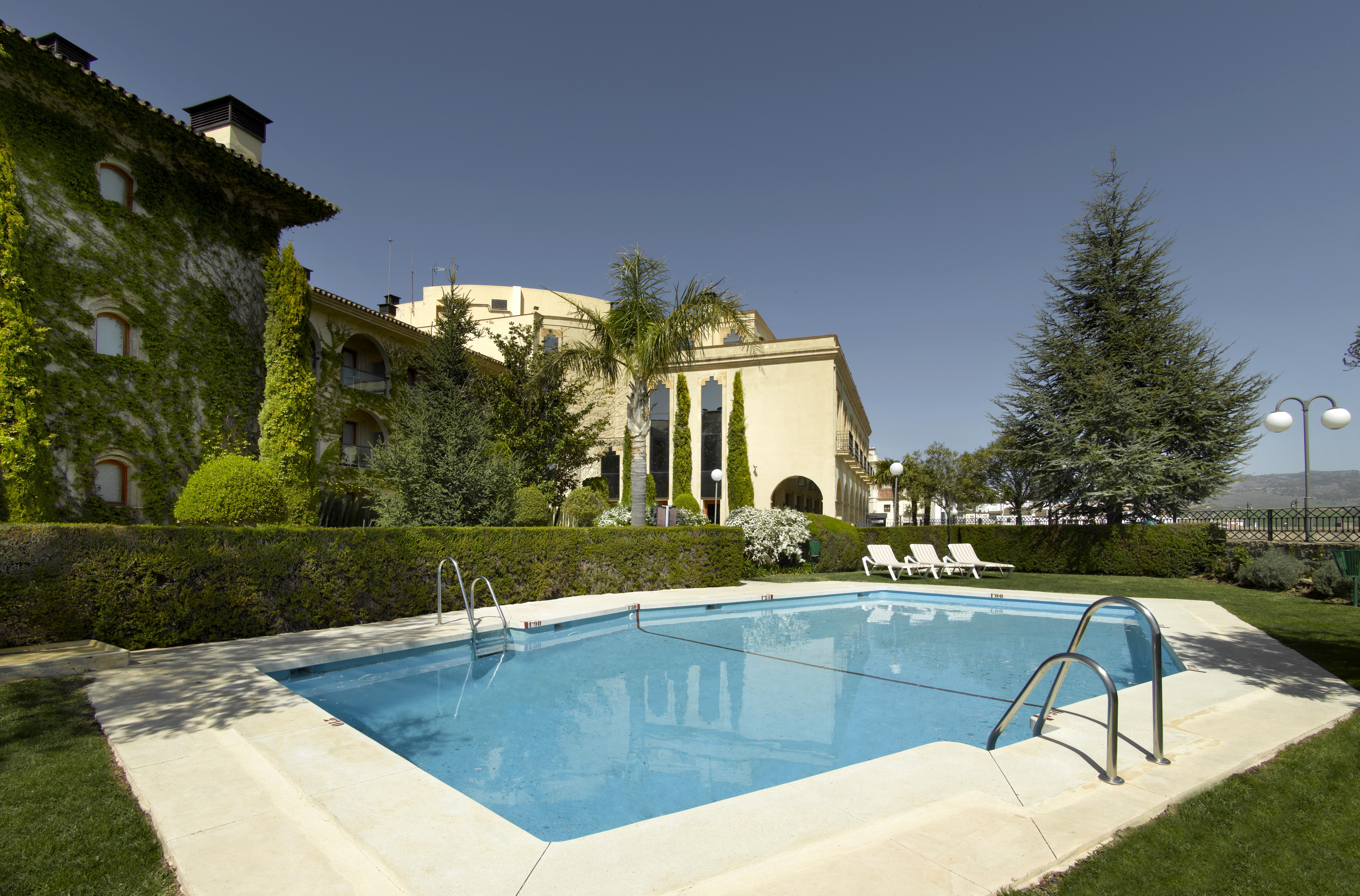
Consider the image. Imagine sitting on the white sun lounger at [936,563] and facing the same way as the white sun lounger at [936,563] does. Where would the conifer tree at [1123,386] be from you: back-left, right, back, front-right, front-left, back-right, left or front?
left

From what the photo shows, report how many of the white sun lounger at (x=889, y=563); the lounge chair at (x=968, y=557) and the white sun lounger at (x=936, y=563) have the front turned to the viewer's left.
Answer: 0

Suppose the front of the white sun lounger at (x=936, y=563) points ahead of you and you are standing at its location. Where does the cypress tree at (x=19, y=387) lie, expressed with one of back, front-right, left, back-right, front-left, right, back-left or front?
right

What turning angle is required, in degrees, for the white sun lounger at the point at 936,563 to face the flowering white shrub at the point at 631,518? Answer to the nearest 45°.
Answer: approximately 135° to its right

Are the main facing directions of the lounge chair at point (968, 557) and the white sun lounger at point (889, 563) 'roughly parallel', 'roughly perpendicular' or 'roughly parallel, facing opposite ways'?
roughly parallel

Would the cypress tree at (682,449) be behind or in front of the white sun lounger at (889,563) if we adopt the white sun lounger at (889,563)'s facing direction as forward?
behind

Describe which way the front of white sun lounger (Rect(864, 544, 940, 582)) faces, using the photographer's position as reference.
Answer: facing the viewer and to the right of the viewer

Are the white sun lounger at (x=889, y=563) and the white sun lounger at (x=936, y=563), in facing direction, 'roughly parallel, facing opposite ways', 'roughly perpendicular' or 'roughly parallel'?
roughly parallel

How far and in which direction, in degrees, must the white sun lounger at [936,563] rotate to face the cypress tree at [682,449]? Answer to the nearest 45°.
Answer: approximately 180°

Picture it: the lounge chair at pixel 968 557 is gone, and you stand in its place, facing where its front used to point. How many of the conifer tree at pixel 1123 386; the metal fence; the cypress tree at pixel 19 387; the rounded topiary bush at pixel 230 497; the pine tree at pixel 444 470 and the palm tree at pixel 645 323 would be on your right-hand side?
4

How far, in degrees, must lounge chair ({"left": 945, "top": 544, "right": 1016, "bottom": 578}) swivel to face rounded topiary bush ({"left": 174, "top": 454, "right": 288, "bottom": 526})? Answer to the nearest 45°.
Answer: approximately 90° to its right
